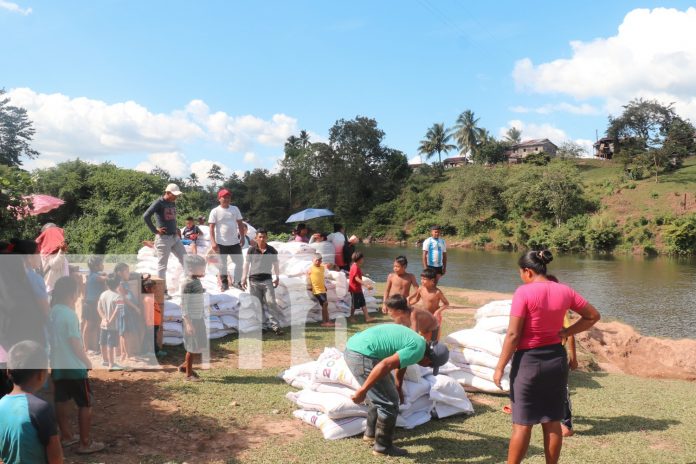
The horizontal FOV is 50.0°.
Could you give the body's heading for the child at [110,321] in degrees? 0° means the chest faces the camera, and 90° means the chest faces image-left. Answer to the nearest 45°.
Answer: approximately 225°

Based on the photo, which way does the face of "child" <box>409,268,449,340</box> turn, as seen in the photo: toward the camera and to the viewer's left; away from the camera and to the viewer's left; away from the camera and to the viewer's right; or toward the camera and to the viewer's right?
toward the camera and to the viewer's left

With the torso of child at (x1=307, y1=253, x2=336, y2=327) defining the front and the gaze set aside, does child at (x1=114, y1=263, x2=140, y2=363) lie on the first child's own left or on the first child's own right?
on the first child's own right

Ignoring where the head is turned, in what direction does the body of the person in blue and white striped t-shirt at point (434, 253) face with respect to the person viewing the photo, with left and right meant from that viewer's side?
facing the viewer

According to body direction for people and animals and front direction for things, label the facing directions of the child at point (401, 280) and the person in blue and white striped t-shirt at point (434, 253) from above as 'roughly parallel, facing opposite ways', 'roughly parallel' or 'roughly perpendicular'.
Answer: roughly parallel

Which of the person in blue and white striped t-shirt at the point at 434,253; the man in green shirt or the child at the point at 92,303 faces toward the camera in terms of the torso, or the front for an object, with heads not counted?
the person in blue and white striped t-shirt

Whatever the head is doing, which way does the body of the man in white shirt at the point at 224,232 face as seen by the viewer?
toward the camera

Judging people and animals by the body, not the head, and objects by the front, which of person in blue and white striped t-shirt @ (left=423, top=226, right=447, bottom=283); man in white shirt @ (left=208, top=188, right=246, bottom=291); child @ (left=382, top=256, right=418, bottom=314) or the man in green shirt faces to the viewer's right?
the man in green shirt

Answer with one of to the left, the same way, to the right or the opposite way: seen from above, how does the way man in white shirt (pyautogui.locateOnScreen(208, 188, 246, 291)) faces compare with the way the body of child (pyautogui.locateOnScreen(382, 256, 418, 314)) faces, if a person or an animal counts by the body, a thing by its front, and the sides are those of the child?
the same way

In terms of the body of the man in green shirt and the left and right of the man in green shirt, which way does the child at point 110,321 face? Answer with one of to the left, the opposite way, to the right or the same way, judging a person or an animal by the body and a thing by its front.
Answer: to the left

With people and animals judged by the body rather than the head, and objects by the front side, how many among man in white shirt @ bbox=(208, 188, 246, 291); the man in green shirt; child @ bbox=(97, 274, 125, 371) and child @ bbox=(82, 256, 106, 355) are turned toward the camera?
1

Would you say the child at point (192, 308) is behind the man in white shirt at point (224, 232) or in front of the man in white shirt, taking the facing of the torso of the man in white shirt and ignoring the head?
in front
